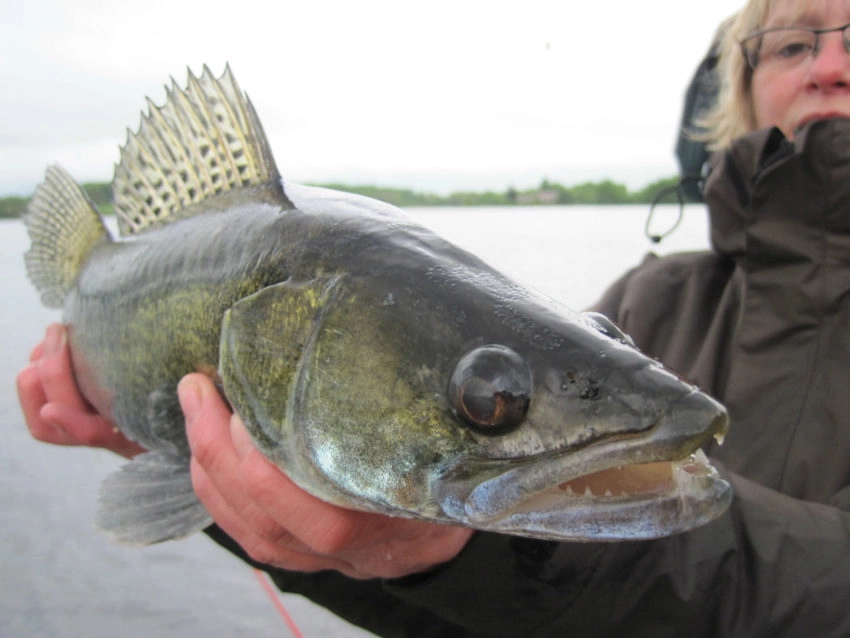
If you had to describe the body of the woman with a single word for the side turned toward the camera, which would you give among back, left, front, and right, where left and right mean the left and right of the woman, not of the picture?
front

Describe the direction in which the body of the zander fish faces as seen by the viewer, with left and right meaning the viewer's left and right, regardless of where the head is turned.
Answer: facing the viewer and to the right of the viewer
